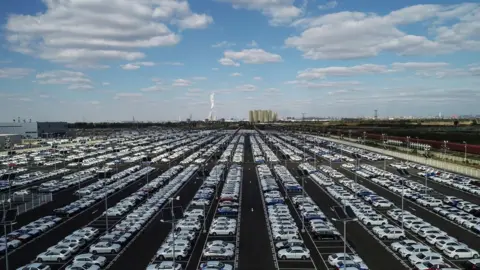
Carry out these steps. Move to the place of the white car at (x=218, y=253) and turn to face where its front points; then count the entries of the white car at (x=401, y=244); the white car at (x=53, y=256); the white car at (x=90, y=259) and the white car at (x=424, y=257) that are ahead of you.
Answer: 2

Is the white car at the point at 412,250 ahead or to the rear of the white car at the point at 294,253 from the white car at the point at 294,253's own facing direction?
to the rear

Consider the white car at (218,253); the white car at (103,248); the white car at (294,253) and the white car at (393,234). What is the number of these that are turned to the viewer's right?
2

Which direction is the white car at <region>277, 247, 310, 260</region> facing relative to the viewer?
to the viewer's left

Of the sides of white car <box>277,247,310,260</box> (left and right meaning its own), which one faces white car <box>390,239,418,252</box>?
back

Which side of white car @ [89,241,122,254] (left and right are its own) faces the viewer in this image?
right

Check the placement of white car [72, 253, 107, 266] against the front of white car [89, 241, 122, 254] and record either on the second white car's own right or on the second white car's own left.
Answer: on the second white car's own right

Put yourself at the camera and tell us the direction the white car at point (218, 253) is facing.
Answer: facing to the right of the viewer
